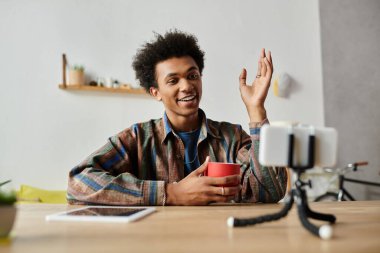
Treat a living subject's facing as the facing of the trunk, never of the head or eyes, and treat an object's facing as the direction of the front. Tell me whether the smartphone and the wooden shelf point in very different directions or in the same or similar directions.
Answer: very different directions

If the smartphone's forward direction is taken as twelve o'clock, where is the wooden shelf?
The wooden shelf is roughly at 11 o'clock from the smartphone.

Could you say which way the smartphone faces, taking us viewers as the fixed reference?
facing away from the viewer

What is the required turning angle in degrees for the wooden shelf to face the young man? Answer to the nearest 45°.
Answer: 0° — it already faces them

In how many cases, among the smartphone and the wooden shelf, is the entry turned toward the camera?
1

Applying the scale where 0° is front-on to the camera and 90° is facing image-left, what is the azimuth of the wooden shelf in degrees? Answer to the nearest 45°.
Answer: approximately 0°

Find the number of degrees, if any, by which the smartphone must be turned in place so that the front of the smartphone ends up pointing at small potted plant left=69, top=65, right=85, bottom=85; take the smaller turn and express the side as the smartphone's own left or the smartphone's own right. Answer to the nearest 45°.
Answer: approximately 45° to the smartphone's own left

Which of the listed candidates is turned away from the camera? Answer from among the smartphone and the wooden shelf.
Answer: the smartphone
